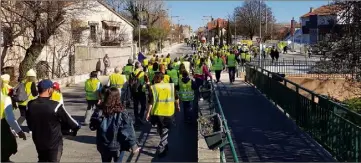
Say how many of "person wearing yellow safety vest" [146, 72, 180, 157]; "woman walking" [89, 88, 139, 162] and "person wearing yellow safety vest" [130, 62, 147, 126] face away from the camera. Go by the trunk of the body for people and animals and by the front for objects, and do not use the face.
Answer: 3

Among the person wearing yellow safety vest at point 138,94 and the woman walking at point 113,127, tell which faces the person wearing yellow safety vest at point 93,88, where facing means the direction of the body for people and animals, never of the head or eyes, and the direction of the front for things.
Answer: the woman walking

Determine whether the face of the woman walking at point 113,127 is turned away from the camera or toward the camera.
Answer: away from the camera

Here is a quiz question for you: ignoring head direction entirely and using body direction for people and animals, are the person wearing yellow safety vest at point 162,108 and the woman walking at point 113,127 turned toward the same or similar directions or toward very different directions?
same or similar directions

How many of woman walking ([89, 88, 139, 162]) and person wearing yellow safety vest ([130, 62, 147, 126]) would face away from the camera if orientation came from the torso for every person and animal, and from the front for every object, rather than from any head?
2

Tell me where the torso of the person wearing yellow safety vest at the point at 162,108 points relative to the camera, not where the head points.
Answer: away from the camera

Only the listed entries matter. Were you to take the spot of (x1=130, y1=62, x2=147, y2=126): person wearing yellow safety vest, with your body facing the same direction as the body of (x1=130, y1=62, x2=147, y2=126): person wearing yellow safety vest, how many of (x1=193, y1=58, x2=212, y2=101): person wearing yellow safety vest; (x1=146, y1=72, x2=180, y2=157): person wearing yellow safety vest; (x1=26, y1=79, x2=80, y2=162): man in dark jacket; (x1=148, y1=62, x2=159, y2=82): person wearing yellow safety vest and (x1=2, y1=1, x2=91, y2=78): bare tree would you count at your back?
2

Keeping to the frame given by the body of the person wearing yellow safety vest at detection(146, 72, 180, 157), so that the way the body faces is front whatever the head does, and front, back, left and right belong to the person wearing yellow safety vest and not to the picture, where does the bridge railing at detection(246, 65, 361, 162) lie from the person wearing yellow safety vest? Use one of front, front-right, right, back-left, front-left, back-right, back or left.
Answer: right

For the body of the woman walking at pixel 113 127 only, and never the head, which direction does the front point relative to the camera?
away from the camera

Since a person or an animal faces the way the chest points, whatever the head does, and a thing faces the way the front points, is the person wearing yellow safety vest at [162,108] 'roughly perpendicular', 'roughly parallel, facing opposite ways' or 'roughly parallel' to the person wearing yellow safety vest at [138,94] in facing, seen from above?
roughly parallel

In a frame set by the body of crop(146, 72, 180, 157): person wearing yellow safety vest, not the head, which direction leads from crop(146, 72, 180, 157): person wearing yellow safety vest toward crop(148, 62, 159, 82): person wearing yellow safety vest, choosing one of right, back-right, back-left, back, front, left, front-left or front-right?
front

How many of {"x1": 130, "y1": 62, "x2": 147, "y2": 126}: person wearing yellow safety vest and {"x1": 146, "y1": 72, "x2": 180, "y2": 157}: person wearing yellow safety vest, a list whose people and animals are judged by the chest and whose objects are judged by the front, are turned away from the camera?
2

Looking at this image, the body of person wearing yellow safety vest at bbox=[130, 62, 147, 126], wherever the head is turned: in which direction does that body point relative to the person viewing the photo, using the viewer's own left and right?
facing away from the viewer
